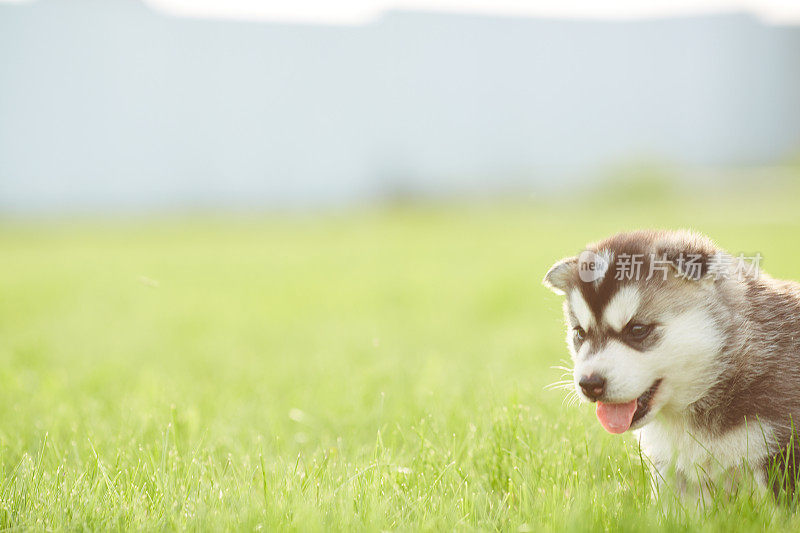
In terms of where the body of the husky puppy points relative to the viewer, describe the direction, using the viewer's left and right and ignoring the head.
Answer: facing the viewer and to the left of the viewer
